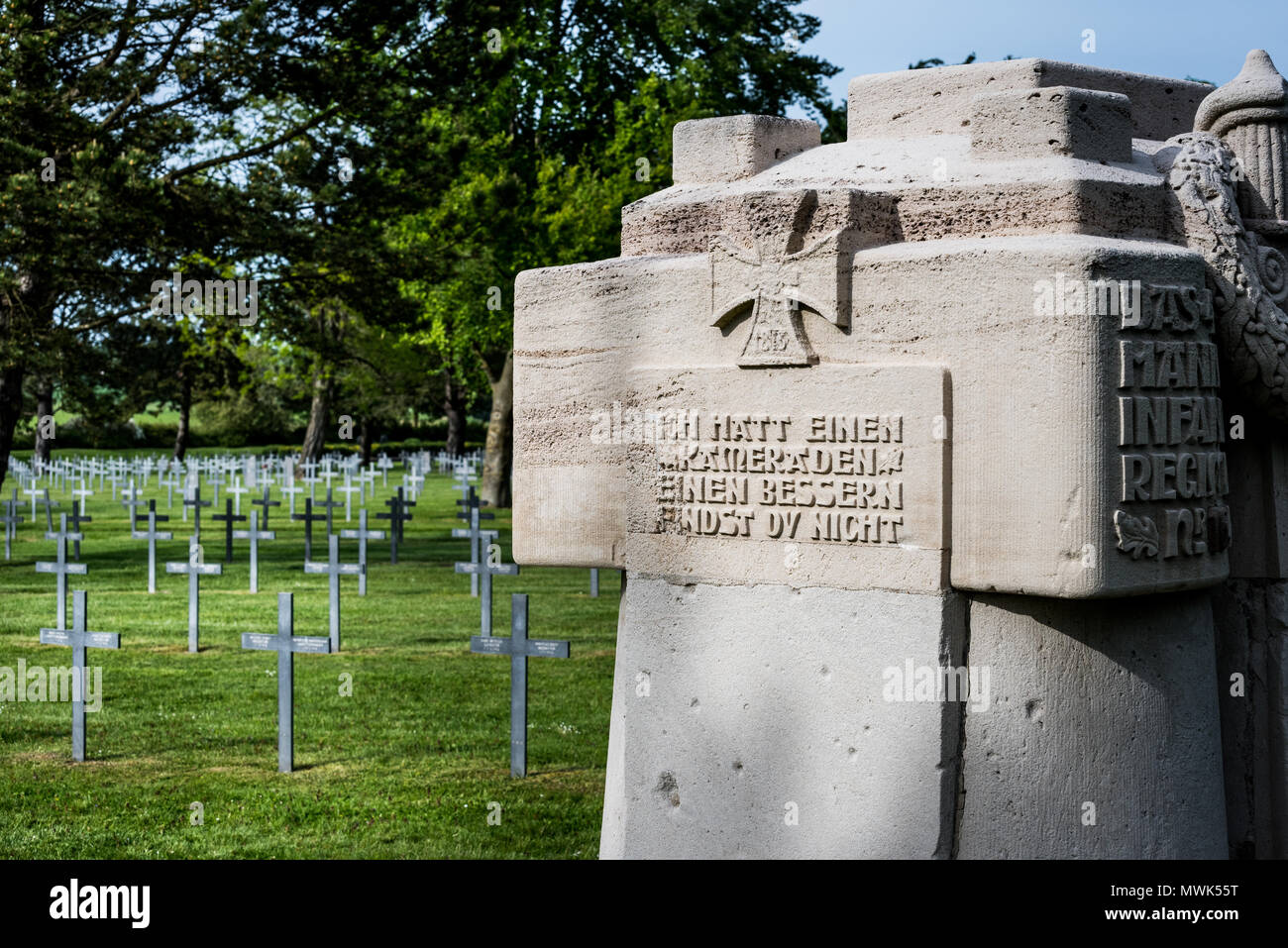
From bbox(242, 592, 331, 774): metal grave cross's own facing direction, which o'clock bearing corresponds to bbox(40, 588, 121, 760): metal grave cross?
bbox(40, 588, 121, 760): metal grave cross is roughly at 4 o'clock from bbox(242, 592, 331, 774): metal grave cross.

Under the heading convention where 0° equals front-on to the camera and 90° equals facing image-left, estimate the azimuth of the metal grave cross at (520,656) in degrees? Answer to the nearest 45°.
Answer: approximately 0°

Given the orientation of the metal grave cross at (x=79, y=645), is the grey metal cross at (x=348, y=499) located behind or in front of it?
behind

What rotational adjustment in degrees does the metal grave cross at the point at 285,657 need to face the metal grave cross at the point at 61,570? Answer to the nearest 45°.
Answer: approximately 180°

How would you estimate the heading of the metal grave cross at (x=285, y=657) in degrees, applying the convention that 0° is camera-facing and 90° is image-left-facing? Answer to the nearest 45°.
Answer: approximately 0°

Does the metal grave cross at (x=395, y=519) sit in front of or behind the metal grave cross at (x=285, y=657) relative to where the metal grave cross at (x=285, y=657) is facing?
behind

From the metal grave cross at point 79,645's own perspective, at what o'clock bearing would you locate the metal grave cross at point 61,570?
the metal grave cross at point 61,570 is roughly at 6 o'clock from the metal grave cross at point 79,645.

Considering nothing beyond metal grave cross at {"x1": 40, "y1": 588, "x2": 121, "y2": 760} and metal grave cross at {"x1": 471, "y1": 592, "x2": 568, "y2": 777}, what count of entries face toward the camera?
2
